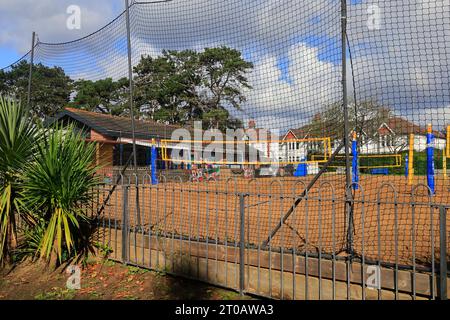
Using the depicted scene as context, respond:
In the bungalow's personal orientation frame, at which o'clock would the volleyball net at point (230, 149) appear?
The volleyball net is roughly at 11 o'clock from the bungalow.

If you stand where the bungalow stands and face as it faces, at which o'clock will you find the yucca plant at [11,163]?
The yucca plant is roughly at 2 o'clock from the bungalow.

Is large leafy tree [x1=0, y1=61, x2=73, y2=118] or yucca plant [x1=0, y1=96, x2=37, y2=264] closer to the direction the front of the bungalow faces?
the yucca plant

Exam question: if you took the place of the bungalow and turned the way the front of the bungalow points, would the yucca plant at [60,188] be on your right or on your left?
on your right

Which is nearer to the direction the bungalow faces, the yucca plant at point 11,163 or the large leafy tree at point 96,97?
the yucca plant

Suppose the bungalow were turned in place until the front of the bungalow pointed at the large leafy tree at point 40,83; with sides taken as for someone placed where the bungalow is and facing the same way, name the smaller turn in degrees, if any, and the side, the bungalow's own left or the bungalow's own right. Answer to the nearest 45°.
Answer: approximately 135° to the bungalow's own right

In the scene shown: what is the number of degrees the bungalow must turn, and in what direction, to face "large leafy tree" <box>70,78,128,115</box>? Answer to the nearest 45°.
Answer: approximately 135° to its left

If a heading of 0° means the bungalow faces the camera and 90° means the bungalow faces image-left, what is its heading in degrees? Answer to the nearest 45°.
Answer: approximately 315°

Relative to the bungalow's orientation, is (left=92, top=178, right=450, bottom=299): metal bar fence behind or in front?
in front
